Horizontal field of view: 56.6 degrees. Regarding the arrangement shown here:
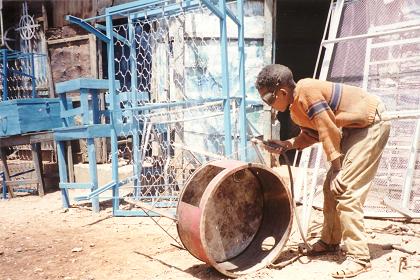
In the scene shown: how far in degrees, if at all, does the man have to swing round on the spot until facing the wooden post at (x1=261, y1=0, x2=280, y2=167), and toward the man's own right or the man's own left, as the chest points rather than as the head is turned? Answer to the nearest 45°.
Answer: approximately 90° to the man's own right

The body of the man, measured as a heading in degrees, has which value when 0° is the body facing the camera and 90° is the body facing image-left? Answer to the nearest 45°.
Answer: approximately 90°

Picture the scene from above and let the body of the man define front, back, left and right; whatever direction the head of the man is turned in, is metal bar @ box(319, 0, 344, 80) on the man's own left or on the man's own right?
on the man's own right

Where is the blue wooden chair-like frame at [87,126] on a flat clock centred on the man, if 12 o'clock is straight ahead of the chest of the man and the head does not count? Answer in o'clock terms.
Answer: The blue wooden chair-like frame is roughly at 1 o'clock from the man.

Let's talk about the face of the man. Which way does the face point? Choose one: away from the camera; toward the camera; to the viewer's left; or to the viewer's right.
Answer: to the viewer's left

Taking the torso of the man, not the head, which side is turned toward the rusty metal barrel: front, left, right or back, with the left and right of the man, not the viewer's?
front

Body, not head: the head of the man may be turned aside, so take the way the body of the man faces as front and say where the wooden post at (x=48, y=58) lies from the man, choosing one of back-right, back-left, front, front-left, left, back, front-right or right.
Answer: front-right

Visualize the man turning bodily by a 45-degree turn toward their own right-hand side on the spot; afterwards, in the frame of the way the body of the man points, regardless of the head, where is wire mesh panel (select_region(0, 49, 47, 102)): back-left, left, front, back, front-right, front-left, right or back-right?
front

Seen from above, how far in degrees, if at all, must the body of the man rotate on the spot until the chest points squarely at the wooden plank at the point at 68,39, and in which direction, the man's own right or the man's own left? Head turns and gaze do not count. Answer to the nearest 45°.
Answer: approximately 45° to the man's own right

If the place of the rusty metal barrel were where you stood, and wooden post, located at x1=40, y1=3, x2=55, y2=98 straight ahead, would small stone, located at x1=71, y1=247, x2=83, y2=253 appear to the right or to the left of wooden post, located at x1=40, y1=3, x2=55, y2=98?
left

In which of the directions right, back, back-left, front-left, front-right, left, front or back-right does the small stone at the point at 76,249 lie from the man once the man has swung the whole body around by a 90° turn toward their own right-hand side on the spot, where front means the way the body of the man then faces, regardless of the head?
left

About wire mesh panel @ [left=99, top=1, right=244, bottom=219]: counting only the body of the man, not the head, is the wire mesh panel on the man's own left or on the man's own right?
on the man's own right
